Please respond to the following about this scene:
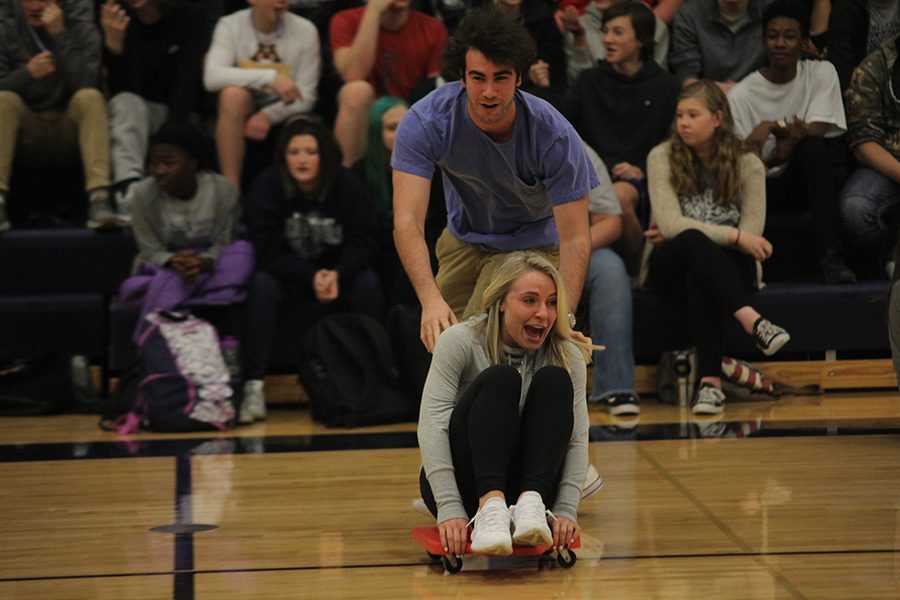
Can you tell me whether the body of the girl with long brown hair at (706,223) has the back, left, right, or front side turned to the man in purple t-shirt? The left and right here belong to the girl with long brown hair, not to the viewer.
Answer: front

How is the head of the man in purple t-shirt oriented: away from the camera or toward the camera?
toward the camera

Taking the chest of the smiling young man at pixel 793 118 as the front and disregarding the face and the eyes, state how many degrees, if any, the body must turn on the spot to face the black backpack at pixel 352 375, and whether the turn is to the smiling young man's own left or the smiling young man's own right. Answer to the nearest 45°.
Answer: approximately 45° to the smiling young man's own right

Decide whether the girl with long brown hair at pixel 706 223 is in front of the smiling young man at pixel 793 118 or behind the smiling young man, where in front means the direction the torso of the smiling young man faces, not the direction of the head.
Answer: in front

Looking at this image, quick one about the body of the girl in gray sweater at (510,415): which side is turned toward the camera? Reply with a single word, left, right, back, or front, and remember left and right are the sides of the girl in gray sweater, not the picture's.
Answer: front

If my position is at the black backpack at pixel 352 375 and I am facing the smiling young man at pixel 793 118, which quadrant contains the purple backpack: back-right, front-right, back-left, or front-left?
back-left

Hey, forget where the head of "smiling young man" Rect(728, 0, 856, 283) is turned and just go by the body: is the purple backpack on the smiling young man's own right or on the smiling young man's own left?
on the smiling young man's own right

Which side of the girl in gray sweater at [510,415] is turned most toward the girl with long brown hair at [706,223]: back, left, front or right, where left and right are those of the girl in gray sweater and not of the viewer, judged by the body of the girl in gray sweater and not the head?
back

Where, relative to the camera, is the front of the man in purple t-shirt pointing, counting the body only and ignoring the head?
toward the camera

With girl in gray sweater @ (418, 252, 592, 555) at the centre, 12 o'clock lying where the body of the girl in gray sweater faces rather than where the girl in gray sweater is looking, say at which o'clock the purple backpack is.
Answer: The purple backpack is roughly at 5 o'clock from the girl in gray sweater.
